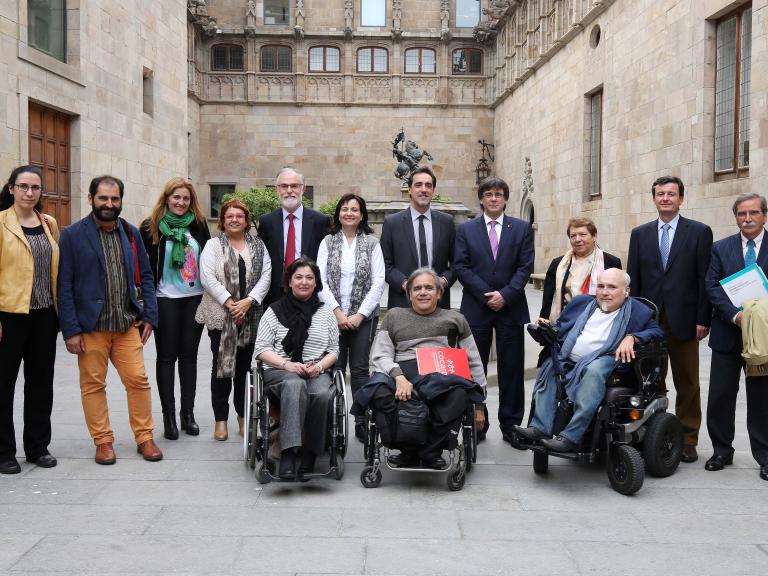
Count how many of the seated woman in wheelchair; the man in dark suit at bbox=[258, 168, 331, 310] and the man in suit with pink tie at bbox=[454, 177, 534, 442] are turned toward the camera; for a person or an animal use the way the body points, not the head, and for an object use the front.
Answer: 3

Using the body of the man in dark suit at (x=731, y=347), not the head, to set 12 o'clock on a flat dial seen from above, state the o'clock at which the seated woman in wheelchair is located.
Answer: The seated woman in wheelchair is roughly at 2 o'clock from the man in dark suit.

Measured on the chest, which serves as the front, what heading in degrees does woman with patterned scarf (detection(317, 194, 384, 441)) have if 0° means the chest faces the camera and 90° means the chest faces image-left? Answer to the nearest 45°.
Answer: approximately 0°

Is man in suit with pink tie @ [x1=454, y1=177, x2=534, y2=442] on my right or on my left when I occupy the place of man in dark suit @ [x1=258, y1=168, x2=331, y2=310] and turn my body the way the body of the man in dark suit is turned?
on my left

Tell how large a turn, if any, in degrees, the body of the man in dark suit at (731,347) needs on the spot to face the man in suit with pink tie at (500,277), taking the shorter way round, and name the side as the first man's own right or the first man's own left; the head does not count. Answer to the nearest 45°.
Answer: approximately 90° to the first man's own right

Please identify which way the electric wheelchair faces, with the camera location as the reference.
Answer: facing the viewer and to the left of the viewer

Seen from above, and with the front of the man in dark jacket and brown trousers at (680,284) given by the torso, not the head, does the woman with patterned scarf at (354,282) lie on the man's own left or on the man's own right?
on the man's own right

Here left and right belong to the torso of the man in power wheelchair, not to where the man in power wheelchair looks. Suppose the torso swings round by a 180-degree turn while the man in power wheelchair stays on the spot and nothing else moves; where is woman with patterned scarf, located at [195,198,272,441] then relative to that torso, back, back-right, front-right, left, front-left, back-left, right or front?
back-left

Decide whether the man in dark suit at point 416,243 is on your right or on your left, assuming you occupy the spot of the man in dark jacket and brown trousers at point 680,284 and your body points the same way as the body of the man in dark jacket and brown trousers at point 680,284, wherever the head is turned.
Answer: on your right

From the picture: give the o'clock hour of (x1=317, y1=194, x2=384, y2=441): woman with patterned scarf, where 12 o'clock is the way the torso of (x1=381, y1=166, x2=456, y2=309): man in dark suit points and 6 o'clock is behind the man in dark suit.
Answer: The woman with patterned scarf is roughly at 2 o'clock from the man in dark suit.

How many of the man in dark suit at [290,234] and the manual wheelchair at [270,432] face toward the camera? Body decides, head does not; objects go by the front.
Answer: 2

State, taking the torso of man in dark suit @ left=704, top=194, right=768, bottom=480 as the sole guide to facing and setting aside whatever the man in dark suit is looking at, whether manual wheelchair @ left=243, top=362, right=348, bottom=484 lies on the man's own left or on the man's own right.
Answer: on the man's own right
